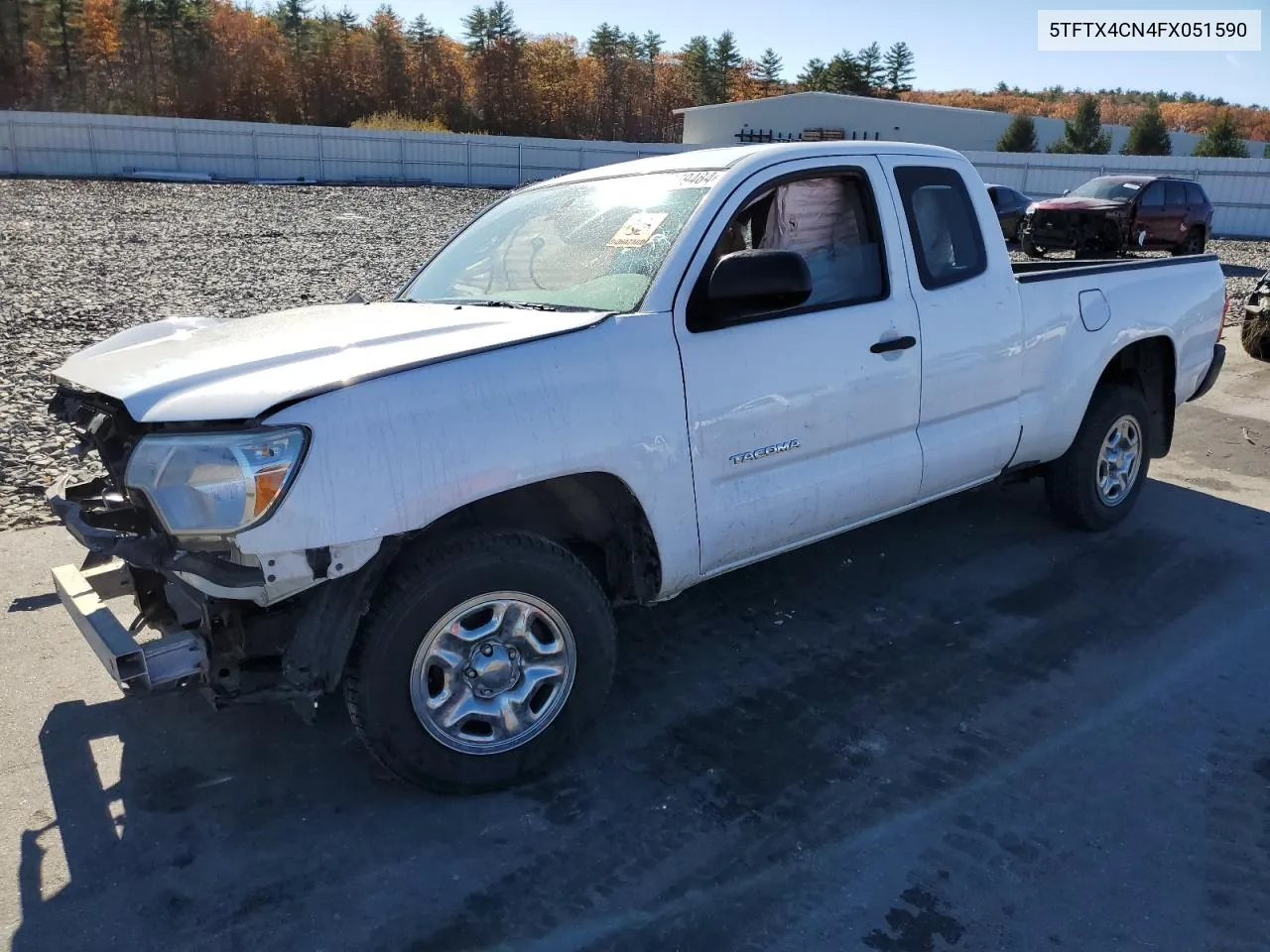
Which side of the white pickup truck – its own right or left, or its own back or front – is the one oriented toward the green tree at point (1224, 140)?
back

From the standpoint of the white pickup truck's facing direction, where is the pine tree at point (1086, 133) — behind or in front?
behind

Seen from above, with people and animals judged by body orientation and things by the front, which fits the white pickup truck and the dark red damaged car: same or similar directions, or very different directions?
same or similar directions

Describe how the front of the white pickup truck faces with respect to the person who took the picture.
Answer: facing the viewer and to the left of the viewer

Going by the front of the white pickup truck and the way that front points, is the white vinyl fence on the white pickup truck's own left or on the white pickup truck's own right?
on the white pickup truck's own right

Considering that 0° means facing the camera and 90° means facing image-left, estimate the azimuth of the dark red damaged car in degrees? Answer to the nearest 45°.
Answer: approximately 45°

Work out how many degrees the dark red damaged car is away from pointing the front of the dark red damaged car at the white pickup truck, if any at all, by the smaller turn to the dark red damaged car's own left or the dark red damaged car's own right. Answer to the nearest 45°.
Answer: approximately 45° to the dark red damaged car's own left

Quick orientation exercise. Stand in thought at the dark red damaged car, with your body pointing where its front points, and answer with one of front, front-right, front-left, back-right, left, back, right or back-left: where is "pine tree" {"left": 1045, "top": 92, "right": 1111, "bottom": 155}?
back-right

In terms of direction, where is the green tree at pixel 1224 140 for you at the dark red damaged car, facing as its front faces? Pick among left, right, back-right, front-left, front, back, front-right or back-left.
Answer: back-right
